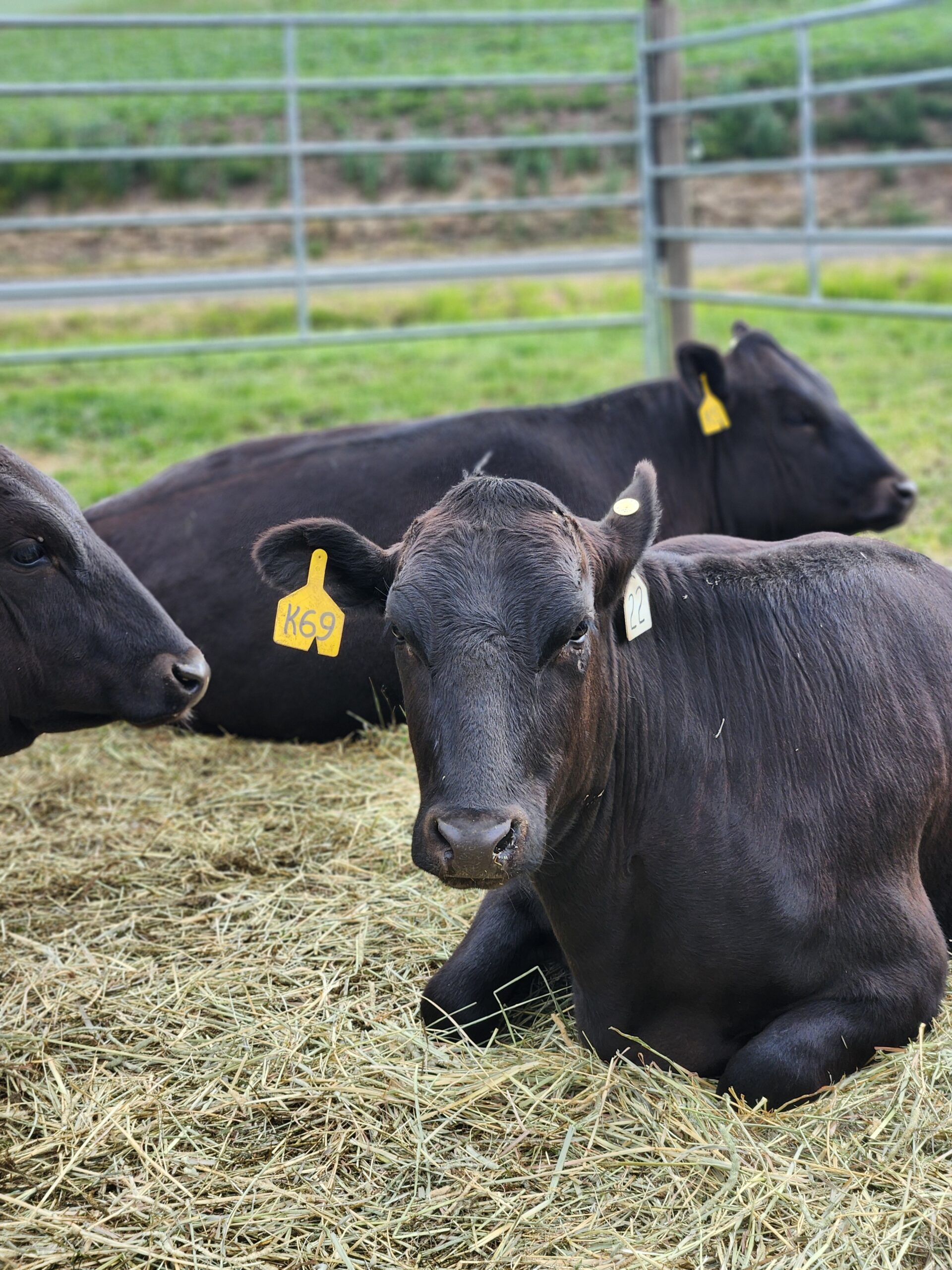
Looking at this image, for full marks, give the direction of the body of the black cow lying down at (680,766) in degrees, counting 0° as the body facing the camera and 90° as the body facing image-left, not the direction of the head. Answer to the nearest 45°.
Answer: approximately 45°

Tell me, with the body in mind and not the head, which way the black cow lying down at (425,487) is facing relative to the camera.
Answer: to the viewer's right
